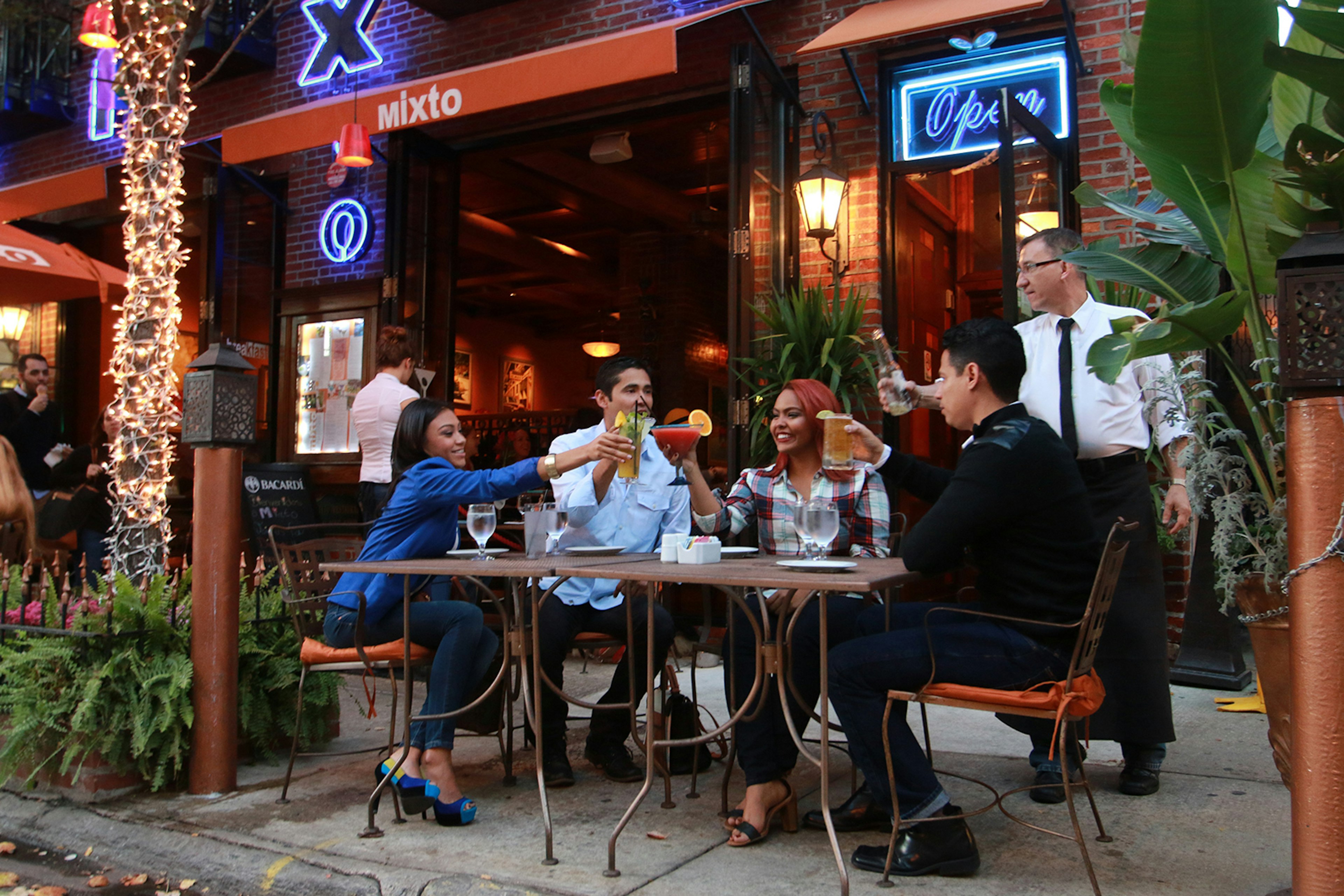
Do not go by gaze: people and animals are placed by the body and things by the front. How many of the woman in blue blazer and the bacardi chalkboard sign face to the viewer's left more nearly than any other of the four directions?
0

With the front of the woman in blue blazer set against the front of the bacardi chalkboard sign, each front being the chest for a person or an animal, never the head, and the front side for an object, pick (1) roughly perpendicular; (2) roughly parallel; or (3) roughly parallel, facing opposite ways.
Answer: roughly perpendicular

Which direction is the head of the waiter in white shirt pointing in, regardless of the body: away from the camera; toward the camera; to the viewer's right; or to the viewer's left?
to the viewer's left

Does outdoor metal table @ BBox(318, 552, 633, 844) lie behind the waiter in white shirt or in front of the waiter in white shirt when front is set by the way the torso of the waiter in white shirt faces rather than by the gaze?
in front

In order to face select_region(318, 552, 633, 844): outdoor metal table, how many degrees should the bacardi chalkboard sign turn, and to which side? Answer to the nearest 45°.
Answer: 0° — it already faces it

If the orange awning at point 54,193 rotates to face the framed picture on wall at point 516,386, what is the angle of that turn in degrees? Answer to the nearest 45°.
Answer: approximately 180°

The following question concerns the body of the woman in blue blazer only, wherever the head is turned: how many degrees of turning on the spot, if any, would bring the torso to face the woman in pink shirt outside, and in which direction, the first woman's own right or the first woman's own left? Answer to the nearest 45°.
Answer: approximately 90° to the first woman's own left

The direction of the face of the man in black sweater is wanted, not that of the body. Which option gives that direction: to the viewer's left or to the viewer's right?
to the viewer's left

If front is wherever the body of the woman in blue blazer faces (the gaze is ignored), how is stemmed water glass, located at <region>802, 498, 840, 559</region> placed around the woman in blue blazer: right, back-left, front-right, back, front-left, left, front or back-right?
front-right

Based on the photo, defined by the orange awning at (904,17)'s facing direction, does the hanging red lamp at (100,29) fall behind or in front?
in front

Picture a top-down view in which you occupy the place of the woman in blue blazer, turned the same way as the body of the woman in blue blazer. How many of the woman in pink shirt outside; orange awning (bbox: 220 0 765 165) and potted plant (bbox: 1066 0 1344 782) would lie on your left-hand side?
2

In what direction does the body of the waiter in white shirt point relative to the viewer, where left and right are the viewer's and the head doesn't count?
facing the viewer and to the left of the viewer

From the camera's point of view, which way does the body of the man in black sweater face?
to the viewer's left

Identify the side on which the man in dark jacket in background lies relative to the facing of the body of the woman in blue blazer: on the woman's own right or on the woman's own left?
on the woman's own left

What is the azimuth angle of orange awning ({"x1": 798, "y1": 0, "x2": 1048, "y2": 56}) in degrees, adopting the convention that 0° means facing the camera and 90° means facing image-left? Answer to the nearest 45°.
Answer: approximately 45°

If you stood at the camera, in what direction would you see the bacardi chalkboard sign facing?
facing the viewer

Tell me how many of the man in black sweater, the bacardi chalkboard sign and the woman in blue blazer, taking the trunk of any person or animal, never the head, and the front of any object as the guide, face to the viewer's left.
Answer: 1

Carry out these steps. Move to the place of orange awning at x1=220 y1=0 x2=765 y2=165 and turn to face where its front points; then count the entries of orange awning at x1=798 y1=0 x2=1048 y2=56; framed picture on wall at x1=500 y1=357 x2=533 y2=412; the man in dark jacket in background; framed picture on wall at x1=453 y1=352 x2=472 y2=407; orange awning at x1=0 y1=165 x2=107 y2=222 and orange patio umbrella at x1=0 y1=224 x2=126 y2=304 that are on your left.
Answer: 1
